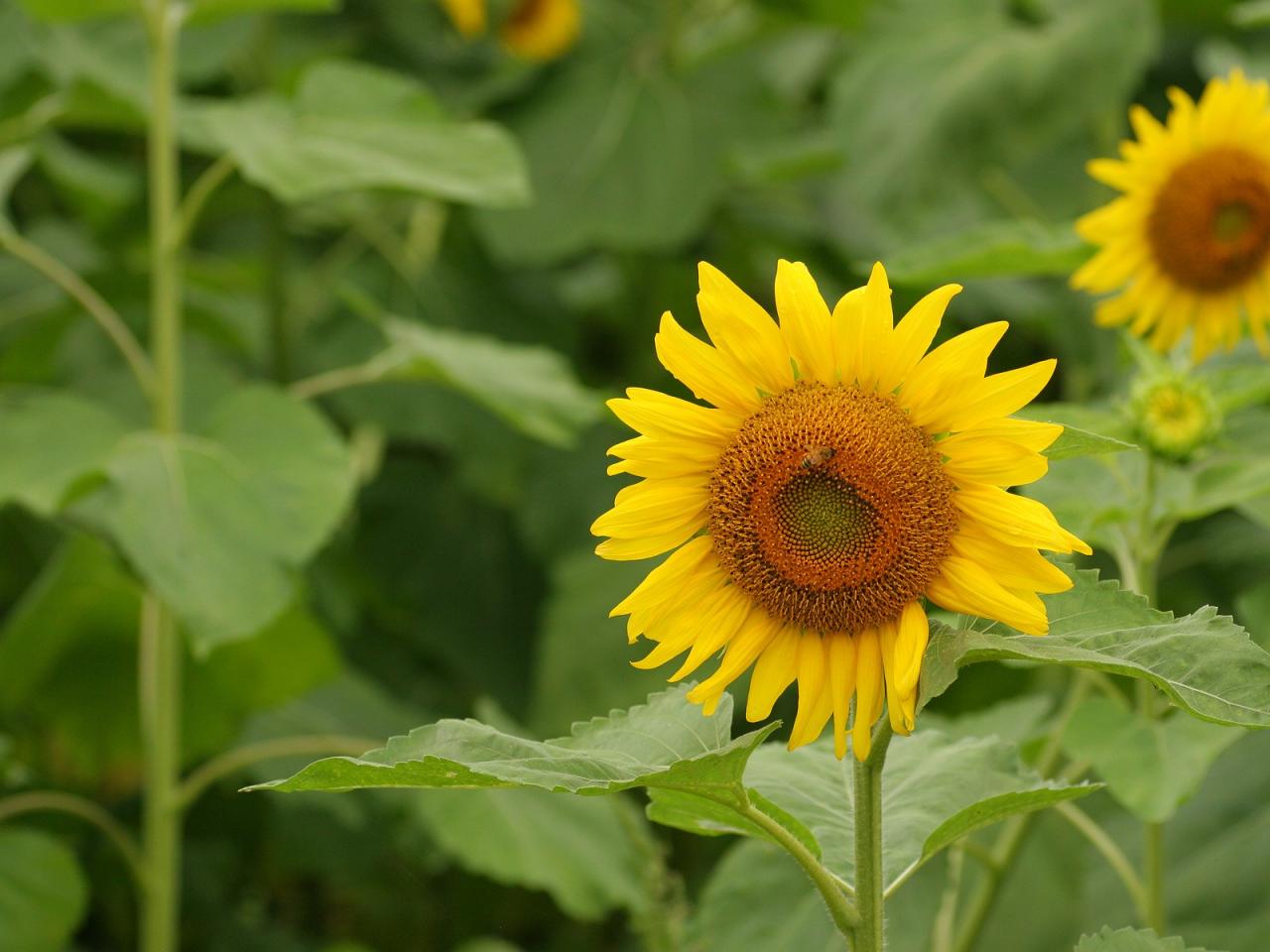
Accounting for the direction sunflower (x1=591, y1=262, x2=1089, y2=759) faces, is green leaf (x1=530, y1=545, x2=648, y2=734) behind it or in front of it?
behind

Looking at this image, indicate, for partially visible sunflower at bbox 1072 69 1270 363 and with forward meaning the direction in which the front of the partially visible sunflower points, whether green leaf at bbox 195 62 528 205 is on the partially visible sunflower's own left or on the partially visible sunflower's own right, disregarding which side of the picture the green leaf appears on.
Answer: on the partially visible sunflower's own right

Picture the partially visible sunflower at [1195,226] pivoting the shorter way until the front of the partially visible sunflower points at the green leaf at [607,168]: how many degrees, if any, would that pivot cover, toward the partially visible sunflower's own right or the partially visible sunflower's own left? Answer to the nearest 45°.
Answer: approximately 135° to the partially visible sunflower's own right

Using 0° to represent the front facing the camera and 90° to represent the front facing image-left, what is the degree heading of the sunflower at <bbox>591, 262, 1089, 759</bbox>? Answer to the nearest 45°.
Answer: approximately 0°

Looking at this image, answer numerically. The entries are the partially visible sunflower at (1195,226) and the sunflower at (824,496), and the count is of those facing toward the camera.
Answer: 2

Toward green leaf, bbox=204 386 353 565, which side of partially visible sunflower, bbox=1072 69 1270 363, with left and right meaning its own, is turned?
right

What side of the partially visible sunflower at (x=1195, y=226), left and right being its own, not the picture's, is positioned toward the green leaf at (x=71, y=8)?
right
